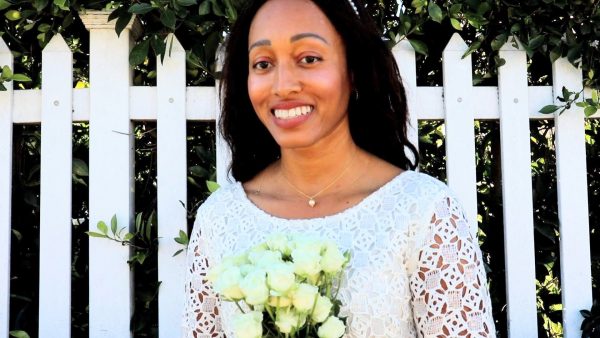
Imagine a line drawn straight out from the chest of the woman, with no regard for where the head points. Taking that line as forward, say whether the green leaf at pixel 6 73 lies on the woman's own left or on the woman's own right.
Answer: on the woman's own right

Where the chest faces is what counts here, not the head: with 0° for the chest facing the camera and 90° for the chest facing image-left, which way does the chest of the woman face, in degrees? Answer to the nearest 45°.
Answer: approximately 45°

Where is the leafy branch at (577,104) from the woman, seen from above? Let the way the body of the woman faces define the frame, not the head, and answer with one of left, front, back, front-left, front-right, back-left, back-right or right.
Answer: back

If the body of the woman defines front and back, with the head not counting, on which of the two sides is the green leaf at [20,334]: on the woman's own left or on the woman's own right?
on the woman's own right
